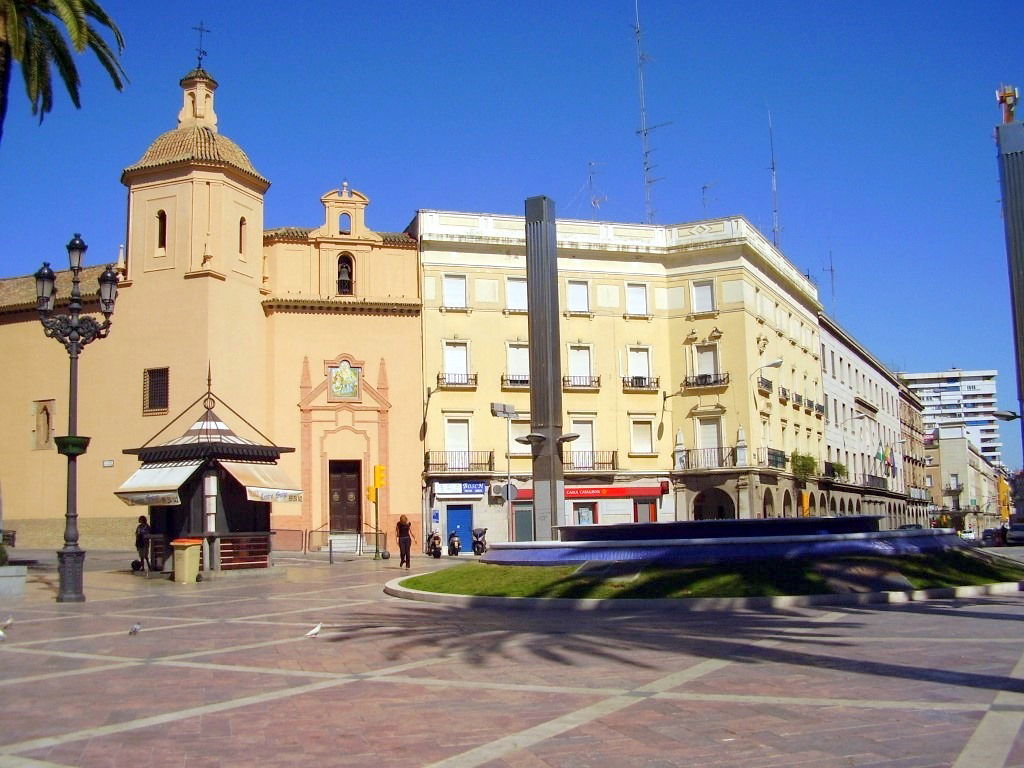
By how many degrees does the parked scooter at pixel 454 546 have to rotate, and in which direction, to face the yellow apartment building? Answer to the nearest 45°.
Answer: approximately 135° to its left

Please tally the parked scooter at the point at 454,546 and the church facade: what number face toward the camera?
2

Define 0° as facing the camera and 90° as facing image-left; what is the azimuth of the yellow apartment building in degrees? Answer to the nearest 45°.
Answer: approximately 0°

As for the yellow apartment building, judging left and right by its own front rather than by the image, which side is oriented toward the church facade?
right

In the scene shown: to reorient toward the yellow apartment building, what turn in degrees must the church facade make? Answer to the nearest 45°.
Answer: approximately 90° to its left
